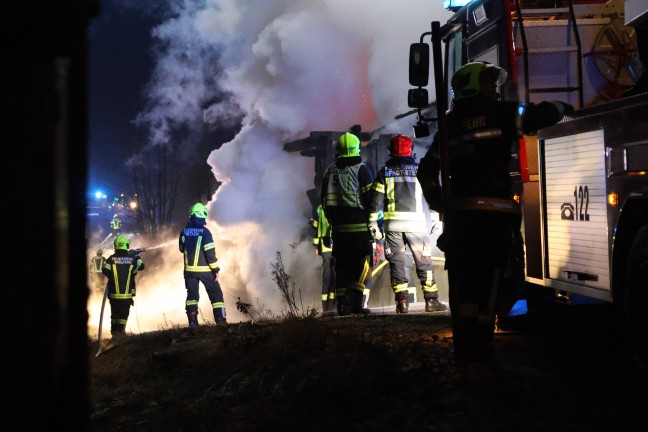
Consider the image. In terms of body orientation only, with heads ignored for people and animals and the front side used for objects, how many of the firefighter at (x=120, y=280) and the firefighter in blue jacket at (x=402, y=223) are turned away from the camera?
2

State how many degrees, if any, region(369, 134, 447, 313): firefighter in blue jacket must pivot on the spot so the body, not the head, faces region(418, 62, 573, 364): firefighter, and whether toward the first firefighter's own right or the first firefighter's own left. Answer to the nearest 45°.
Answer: approximately 180°

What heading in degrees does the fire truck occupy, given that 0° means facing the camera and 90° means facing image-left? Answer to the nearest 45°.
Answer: approximately 135°

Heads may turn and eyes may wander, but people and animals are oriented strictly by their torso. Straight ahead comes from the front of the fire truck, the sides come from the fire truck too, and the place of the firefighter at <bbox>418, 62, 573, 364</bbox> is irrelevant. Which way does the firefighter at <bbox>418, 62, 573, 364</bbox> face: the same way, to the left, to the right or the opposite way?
to the right

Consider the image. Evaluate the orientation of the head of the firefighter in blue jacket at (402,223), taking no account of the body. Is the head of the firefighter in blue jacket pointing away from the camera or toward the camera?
away from the camera

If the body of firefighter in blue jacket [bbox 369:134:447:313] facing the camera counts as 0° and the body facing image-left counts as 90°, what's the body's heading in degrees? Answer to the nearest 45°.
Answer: approximately 180°

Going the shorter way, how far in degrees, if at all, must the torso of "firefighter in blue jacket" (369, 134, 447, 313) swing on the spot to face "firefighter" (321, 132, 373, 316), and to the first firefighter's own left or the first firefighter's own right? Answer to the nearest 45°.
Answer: approximately 90° to the first firefighter's own left

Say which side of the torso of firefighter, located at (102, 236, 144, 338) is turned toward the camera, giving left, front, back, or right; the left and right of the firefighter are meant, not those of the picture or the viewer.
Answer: back

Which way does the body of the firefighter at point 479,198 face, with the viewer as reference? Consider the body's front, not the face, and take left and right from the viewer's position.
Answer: facing away from the viewer and to the right of the viewer
